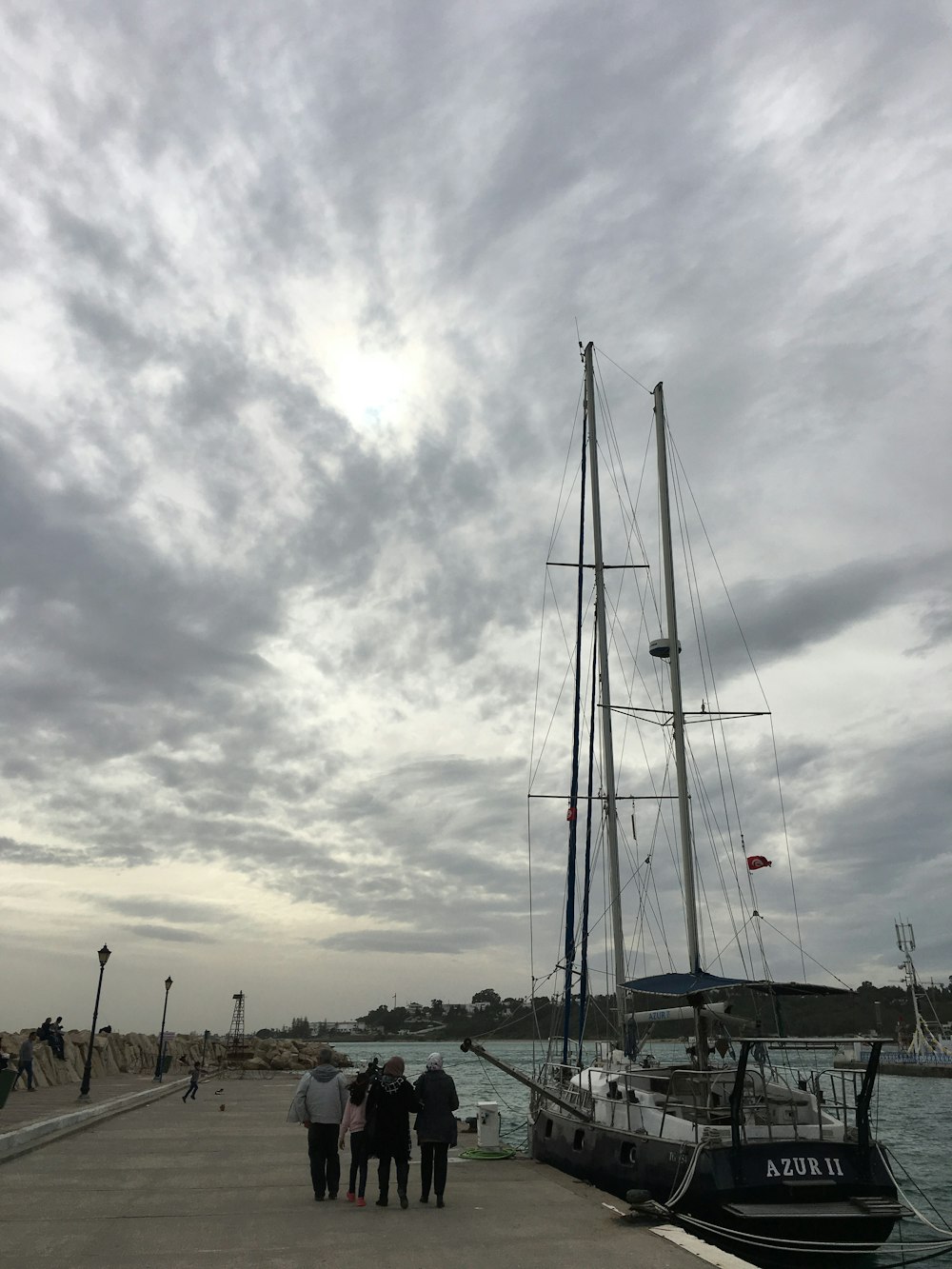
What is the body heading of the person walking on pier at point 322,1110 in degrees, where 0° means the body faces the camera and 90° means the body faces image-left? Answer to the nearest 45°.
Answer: approximately 180°

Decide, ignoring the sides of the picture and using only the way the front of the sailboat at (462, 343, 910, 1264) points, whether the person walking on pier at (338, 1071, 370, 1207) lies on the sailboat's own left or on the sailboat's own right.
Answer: on the sailboat's own left

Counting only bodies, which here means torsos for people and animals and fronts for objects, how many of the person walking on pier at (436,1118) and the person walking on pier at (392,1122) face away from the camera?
2

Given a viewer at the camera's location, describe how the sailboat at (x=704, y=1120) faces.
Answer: facing away from the viewer and to the left of the viewer

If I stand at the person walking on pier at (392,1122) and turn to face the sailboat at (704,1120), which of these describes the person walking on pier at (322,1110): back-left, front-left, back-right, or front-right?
back-left

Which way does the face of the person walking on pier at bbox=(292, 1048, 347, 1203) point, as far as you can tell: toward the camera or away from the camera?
away from the camera

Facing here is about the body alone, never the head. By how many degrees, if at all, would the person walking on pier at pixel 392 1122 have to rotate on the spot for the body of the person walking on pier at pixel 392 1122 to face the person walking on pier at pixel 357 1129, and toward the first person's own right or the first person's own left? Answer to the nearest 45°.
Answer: approximately 45° to the first person's own left

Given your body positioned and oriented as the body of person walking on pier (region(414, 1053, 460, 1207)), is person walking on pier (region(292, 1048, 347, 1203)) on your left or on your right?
on your left

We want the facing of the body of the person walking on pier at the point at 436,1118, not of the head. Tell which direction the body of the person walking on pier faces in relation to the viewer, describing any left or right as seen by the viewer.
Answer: facing away from the viewer

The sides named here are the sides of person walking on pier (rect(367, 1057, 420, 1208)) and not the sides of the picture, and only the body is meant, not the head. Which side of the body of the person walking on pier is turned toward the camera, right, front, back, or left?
back

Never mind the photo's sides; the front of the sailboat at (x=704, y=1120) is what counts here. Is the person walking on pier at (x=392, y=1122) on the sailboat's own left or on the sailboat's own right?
on the sailboat's own left
